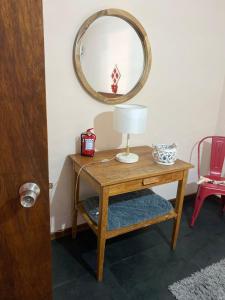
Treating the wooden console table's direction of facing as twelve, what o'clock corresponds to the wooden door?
The wooden door is roughly at 2 o'clock from the wooden console table.

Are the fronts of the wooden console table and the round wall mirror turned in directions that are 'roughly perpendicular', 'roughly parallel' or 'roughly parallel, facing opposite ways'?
roughly parallel

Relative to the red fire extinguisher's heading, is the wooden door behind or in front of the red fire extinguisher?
in front

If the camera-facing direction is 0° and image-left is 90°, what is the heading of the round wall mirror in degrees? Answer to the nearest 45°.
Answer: approximately 315°

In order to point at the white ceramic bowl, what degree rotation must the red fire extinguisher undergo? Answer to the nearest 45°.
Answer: approximately 90° to its left

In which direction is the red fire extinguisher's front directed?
toward the camera

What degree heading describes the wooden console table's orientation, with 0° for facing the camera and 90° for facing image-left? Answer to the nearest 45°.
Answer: approximately 315°

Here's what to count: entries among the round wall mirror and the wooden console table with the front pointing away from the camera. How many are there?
0
